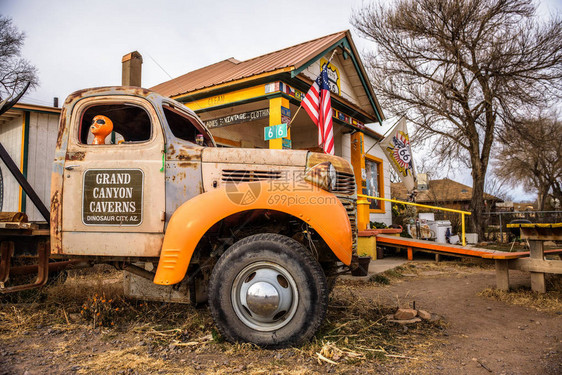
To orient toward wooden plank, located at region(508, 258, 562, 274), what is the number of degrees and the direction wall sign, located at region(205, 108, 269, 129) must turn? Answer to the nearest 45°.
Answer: approximately 90° to its left

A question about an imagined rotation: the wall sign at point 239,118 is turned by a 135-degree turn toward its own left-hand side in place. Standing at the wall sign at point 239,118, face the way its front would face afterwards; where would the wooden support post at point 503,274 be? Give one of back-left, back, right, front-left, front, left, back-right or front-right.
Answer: front-right

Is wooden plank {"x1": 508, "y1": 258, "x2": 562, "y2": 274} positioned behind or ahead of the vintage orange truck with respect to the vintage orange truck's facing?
ahead

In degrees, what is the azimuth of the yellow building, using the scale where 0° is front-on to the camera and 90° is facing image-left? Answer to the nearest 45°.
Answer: approximately 315°

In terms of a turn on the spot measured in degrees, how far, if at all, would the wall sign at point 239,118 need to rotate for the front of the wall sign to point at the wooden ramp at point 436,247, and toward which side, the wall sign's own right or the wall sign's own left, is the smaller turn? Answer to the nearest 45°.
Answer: approximately 90° to the wall sign's own left

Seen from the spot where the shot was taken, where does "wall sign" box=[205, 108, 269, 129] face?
facing the viewer and to the left of the viewer

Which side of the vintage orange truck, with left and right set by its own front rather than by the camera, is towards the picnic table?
front

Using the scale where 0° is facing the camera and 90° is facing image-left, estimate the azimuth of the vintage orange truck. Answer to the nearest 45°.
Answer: approximately 270°
